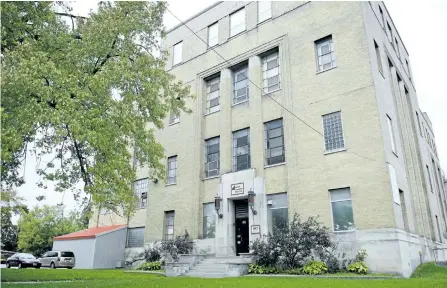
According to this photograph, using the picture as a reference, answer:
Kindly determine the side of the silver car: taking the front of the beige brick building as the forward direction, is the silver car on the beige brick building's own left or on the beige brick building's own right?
on the beige brick building's own right

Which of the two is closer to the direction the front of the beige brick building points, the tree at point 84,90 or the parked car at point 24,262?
the tree

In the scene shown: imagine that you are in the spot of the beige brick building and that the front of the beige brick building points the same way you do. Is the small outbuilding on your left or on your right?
on your right

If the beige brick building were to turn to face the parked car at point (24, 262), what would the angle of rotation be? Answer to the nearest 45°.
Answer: approximately 90° to its right

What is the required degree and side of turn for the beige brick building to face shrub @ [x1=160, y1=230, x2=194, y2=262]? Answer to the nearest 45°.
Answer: approximately 45° to its right

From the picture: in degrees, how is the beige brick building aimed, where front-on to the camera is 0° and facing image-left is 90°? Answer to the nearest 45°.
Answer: approximately 45°

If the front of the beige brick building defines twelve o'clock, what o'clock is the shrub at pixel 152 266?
The shrub is roughly at 2 o'clock from the beige brick building.
